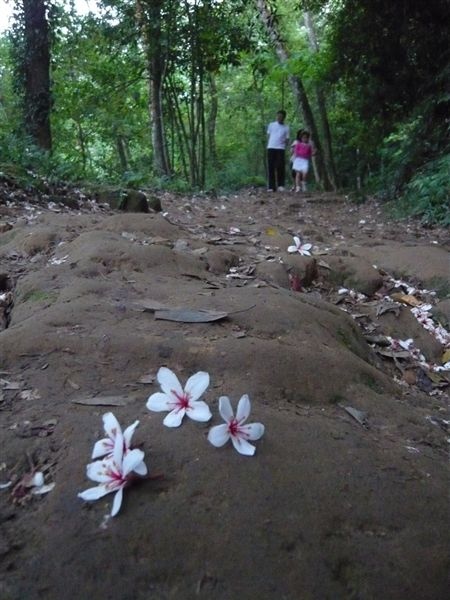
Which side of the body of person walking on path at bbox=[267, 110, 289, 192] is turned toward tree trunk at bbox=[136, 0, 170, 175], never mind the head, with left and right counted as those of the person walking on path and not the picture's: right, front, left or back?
right

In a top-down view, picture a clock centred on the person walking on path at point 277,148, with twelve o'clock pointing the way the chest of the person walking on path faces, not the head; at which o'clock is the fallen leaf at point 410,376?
The fallen leaf is roughly at 12 o'clock from the person walking on path.

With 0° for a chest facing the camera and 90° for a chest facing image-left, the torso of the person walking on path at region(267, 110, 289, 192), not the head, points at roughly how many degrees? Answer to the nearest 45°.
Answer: approximately 0°

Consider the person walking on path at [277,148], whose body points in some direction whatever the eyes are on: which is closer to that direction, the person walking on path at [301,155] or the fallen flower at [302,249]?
the fallen flower

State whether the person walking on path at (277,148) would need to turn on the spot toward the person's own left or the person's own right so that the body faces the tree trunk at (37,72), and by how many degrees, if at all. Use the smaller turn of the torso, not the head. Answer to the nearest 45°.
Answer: approximately 90° to the person's own right

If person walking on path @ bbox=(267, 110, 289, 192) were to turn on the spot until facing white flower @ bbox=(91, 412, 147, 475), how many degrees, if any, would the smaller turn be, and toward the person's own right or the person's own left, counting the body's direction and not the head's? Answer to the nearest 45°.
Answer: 0° — they already face it

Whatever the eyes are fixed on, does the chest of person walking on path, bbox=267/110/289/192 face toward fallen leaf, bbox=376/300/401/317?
yes

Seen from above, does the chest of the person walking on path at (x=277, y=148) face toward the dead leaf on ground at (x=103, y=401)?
yes

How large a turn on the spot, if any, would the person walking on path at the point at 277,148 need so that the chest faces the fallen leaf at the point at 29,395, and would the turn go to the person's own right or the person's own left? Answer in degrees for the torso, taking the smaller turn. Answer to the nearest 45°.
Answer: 0° — they already face it

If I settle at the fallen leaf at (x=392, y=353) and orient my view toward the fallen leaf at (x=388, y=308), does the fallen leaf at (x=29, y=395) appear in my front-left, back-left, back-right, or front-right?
back-left

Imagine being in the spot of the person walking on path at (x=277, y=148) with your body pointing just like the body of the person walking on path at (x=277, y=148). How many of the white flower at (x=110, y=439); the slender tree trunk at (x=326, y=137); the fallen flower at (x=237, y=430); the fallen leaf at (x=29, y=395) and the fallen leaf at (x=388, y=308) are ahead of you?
4

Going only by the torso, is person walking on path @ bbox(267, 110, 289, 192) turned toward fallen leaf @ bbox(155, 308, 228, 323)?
yes

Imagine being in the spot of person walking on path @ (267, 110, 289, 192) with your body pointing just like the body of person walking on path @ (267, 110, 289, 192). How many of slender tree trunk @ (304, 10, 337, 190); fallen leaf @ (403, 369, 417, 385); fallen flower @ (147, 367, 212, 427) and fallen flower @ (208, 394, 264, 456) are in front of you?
3
